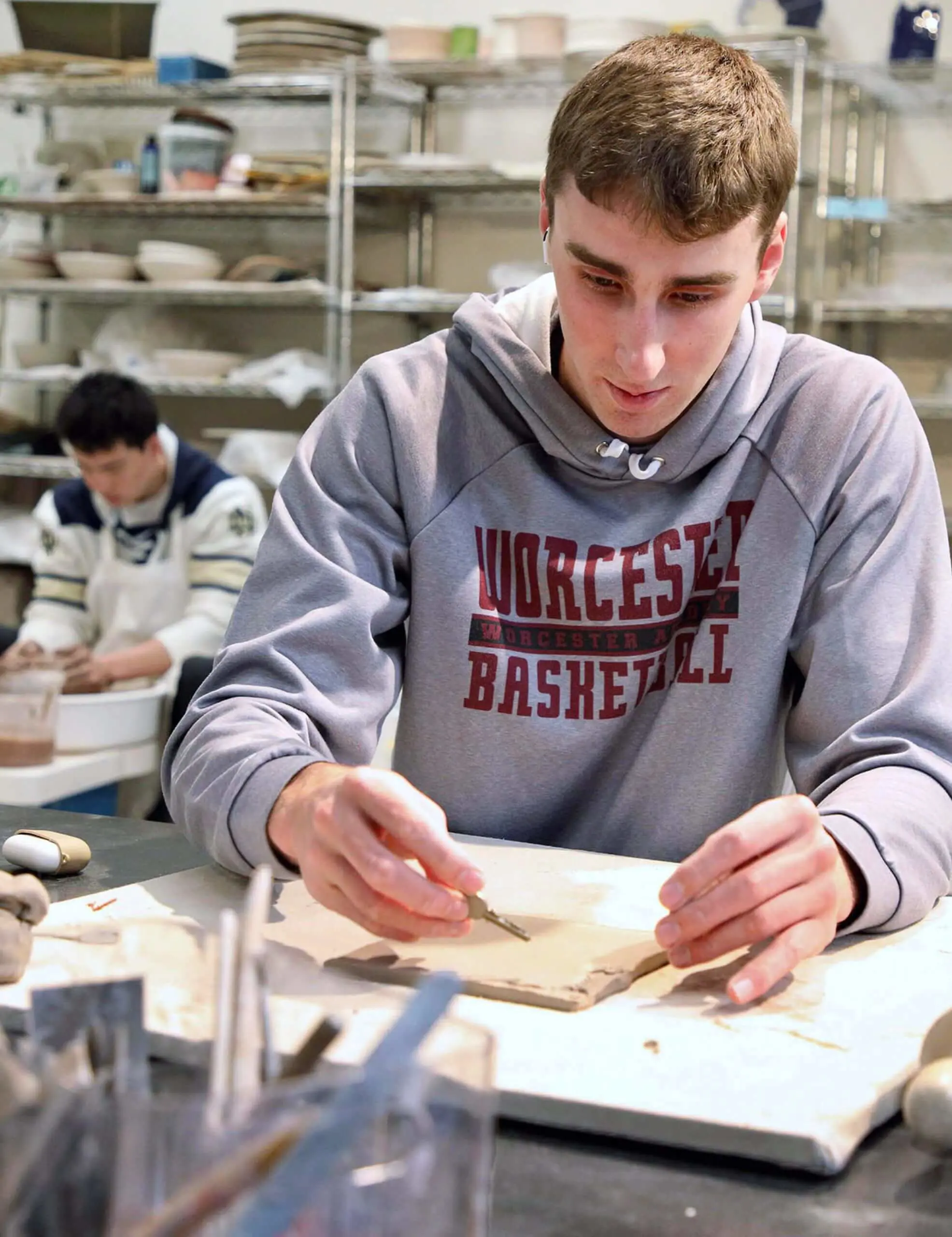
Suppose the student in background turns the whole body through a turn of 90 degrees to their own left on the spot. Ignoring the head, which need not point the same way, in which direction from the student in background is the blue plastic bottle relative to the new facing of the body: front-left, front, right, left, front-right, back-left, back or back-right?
back-left

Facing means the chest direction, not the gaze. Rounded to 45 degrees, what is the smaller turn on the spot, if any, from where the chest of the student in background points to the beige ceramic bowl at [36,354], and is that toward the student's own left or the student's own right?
approximately 135° to the student's own right

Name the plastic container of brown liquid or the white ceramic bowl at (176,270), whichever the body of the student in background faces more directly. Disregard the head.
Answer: the plastic container of brown liquid

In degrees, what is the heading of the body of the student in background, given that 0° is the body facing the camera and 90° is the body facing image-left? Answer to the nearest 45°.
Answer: approximately 45°

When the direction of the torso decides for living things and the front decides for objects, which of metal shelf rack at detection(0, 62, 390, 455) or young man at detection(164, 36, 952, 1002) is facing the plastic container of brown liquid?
the metal shelf rack

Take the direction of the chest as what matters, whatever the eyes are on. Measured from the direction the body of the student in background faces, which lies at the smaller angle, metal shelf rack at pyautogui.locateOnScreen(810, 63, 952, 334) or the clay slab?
the clay slab
